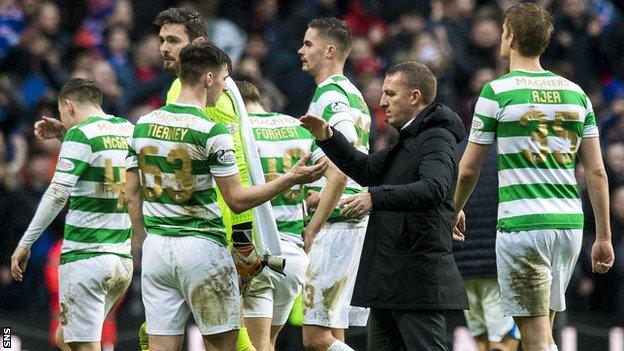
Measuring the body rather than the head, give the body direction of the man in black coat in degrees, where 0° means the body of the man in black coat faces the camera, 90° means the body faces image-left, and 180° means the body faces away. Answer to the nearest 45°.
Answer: approximately 90°

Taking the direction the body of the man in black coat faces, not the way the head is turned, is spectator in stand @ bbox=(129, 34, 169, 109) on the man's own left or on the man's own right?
on the man's own right

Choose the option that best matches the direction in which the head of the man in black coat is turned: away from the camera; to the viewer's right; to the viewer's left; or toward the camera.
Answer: to the viewer's left

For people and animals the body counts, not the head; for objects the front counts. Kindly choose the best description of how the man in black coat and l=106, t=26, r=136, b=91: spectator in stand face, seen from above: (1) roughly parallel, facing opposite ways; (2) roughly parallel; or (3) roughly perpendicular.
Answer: roughly perpendicular

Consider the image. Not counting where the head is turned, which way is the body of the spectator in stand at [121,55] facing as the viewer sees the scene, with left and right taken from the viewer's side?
facing the viewer

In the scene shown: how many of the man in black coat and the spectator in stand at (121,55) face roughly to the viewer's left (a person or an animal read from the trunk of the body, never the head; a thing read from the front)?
1

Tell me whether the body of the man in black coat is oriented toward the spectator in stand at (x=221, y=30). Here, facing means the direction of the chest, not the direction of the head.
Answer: no

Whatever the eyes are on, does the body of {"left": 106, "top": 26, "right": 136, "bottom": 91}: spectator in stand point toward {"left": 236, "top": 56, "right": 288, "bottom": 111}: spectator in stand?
no

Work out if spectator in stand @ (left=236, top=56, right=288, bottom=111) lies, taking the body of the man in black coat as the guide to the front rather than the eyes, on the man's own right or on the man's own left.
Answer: on the man's own right

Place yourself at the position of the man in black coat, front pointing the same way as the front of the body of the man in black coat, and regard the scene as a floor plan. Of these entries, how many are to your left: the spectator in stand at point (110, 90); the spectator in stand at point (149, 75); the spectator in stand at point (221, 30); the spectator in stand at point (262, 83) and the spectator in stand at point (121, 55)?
0

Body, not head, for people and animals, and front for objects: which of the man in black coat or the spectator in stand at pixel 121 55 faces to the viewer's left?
the man in black coat
